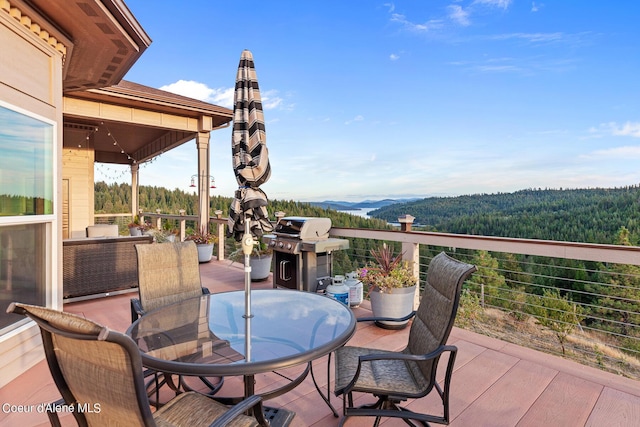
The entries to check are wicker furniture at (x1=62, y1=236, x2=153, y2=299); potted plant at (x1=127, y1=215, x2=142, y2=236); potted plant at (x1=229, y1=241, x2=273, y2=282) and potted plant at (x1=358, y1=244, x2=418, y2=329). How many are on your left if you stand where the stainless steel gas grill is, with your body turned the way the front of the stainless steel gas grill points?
1

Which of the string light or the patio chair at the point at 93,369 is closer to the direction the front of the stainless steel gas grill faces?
the patio chair

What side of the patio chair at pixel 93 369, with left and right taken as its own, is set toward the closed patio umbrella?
front

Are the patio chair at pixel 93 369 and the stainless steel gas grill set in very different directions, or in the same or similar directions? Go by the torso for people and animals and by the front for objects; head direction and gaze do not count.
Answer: very different directions

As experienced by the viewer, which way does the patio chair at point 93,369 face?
facing away from the viewer and to the right of the viewer

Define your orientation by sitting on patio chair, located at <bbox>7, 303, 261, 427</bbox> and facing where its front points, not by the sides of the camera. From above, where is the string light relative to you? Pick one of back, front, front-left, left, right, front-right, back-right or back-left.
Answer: front-left

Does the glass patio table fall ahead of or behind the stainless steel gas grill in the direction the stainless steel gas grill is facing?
ahead

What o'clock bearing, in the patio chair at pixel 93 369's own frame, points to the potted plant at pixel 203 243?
The potted plant is roughly at 11 o'clock from the patio chair.

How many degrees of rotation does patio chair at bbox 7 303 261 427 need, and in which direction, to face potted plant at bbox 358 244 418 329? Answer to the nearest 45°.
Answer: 0° — it already faces it

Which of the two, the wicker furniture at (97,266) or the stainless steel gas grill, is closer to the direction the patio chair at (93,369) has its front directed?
the stainless steel gas grill

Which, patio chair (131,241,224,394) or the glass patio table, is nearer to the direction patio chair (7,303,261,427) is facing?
the glass patio table

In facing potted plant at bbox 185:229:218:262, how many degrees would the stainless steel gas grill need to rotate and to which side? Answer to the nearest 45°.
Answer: approximately 90° to its right

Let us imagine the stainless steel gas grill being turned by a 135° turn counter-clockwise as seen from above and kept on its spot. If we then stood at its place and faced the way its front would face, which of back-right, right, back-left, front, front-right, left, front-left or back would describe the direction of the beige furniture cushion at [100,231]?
back-left

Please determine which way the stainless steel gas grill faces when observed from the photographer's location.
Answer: facing the viewer and to the left of the viewer

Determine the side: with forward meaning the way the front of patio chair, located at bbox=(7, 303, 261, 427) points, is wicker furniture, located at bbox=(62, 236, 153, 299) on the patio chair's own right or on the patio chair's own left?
on the patio chair's own left

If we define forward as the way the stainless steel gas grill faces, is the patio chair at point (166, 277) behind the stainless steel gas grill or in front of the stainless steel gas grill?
in front

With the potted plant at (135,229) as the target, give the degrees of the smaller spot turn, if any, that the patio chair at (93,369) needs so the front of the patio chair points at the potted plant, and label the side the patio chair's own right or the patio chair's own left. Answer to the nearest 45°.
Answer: approximately 45° to the patio chair's own left

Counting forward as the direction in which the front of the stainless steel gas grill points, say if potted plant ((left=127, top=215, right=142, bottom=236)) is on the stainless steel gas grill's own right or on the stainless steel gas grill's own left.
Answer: on the stainless steel gas grill's own right
